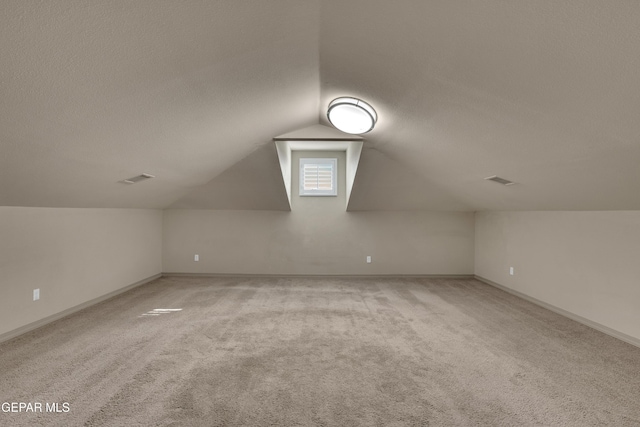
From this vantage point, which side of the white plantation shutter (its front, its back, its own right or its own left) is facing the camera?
front

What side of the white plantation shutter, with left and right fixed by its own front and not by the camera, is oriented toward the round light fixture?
front
